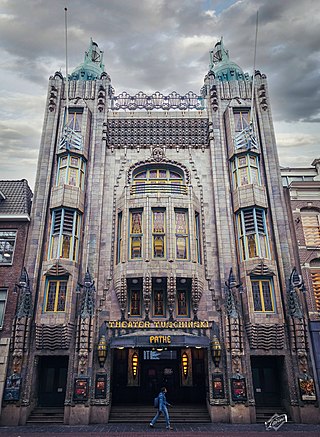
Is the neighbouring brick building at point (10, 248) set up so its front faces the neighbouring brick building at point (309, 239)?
no

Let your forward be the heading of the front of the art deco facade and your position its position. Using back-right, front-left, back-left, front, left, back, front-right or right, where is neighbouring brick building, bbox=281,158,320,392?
left

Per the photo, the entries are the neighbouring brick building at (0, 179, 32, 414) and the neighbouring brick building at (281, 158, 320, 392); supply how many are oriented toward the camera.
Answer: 2

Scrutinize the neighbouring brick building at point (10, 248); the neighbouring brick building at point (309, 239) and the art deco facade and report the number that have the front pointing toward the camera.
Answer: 3

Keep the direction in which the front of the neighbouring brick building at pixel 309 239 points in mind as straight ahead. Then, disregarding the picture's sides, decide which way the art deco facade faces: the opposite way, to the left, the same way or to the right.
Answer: the same way

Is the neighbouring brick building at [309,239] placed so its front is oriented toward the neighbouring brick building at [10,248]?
no

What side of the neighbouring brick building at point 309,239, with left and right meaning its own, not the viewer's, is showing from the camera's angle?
front

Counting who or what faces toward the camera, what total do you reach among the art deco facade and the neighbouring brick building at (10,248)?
2

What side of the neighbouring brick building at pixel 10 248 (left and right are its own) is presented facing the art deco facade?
left

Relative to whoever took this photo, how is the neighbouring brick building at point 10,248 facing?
facing the viewer

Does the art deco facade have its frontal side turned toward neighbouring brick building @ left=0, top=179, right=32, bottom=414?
no
